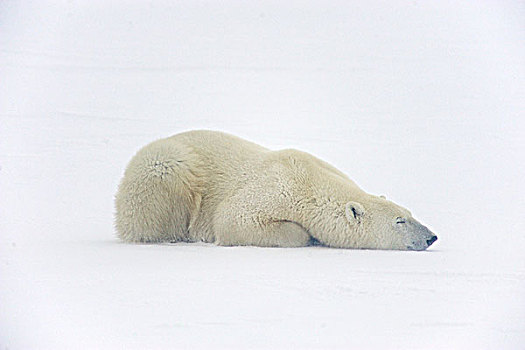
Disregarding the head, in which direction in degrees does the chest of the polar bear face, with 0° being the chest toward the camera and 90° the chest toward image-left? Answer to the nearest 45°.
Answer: approximately 270°
